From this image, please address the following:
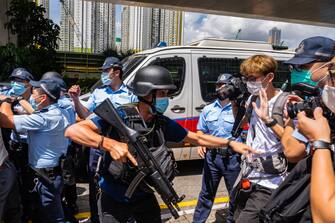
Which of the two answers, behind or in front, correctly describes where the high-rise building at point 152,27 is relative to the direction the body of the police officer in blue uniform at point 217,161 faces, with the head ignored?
behind

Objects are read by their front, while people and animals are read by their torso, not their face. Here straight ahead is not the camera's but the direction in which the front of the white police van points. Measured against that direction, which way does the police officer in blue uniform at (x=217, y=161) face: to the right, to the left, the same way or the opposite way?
to the left

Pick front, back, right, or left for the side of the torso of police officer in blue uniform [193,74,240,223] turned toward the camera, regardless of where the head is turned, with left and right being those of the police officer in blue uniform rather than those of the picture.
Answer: front

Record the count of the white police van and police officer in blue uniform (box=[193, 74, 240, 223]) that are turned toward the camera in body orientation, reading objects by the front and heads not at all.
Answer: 1

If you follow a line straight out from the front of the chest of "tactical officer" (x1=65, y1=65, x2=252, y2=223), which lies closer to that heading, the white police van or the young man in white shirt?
the young man in white shirt

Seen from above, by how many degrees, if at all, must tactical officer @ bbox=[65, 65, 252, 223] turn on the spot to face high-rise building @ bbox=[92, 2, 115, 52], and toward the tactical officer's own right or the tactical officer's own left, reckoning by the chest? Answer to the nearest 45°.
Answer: approximately 135° to the tactical officer's own left

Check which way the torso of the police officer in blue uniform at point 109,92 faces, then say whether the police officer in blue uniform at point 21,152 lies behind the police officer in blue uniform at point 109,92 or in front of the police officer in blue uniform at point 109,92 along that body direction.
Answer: in front

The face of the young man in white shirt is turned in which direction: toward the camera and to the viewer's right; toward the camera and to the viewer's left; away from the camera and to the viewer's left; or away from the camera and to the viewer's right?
toward the camera and to the viewer's left

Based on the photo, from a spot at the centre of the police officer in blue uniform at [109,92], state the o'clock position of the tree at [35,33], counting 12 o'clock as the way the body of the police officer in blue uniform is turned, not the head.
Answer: The tree is roughly at 4 o'clock from the police officer in blue uniform.

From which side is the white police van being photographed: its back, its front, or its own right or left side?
left

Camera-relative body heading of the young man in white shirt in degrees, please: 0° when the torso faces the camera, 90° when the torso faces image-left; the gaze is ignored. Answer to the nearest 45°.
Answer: approximately 45°
